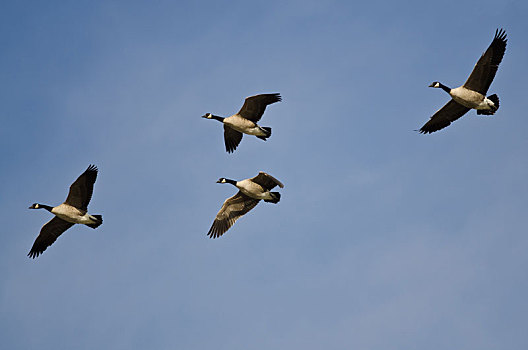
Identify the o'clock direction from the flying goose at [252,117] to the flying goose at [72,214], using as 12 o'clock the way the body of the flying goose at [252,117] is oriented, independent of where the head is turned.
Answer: the flying goose at [72,214] is roughly at 12 o'clock from the flying goose at [252,117].

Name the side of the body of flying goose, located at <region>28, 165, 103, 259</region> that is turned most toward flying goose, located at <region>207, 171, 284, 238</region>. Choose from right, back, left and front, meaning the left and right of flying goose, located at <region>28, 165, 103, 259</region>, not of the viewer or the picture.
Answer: back

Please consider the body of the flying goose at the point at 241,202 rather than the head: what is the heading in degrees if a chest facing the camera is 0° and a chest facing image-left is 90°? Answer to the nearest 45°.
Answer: approximately 90°

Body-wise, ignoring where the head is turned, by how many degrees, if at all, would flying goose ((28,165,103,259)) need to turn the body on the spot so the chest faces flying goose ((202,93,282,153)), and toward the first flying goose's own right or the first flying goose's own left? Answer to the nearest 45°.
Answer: approximately 180°

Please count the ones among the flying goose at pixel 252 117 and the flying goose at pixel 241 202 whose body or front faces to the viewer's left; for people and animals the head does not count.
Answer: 2

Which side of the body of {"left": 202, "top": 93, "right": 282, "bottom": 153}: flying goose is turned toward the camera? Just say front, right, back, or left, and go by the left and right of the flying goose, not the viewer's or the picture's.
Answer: left

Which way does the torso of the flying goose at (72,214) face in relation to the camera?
to the viewer's left

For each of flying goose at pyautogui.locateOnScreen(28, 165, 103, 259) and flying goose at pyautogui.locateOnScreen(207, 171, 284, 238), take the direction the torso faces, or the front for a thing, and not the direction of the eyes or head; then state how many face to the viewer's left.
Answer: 2
